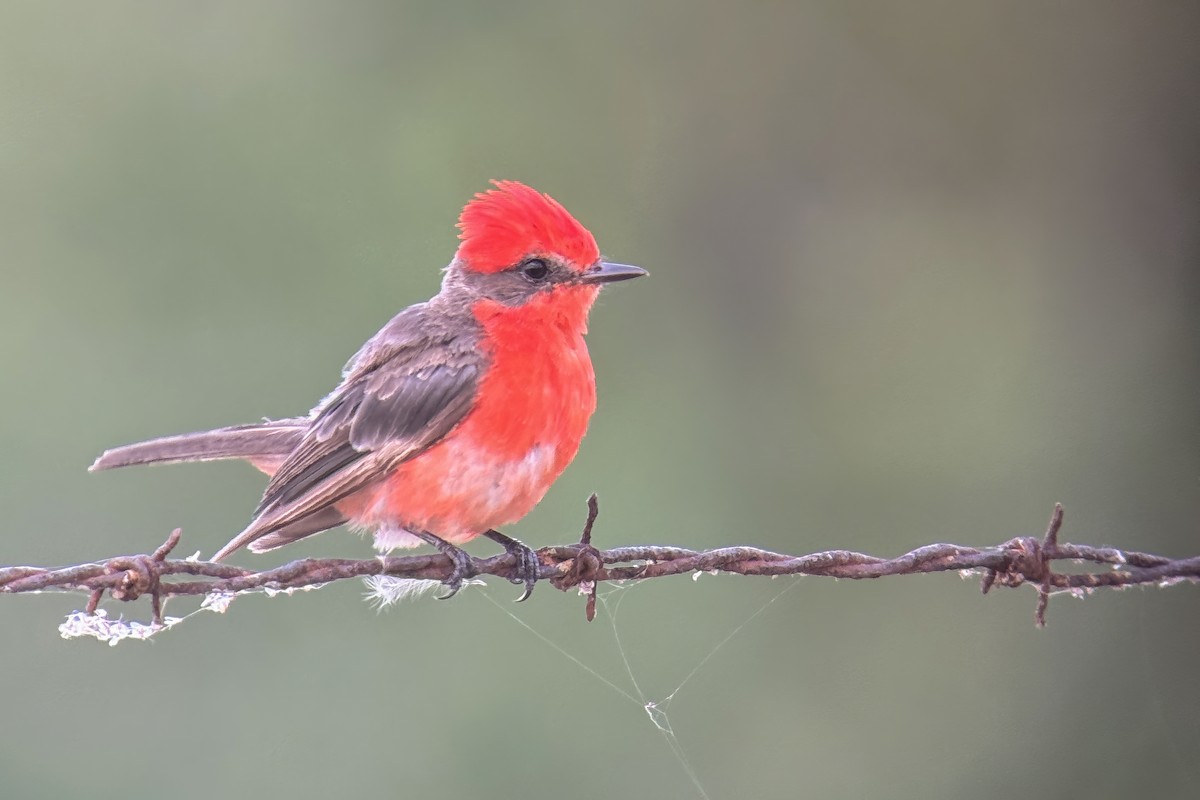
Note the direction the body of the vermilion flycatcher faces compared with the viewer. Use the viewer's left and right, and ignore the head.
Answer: facing to the right of the viewer
